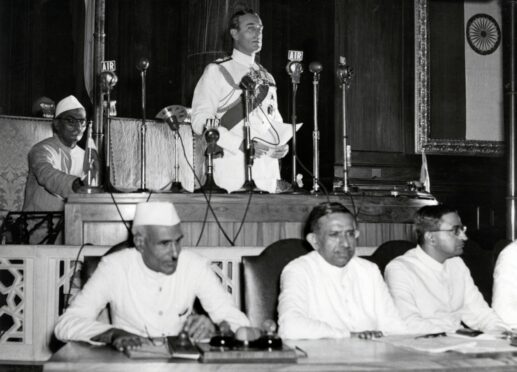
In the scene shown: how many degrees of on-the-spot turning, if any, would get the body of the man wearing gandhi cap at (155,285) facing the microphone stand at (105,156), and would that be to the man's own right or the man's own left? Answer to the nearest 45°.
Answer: approximately 180°

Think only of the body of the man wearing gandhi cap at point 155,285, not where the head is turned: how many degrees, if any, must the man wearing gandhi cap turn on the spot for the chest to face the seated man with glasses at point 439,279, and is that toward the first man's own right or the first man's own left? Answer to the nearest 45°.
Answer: approximately 90° to the first man's own left

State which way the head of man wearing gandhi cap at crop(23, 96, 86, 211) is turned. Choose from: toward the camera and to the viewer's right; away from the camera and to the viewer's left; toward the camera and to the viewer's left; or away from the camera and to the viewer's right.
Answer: toward the camera and to the viewer's right

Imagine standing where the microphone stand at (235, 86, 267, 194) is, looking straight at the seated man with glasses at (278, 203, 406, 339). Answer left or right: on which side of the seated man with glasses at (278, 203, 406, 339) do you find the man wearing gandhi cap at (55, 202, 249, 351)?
right

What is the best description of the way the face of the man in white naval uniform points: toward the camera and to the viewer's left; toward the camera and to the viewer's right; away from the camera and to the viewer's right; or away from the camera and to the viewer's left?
toward the camera and to the viewer's right

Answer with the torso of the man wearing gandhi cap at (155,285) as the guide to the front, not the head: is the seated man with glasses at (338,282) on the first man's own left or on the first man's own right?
on the first man's own left

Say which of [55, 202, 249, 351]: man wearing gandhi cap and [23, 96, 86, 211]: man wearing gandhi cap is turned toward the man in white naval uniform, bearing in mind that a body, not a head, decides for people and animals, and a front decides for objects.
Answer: [23, 96, 86, 211]: man wearing gandhi cap

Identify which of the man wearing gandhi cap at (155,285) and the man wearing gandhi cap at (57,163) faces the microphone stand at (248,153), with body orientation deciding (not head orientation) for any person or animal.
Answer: the man wearing gandhi cap at (57,163)

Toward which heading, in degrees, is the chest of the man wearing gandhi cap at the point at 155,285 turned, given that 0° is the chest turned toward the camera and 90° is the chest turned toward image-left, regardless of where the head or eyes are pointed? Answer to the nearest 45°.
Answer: approximately 0°

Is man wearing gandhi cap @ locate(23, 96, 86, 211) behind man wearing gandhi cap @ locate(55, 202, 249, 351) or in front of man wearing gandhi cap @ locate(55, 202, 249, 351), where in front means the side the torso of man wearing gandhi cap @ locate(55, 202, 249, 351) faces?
behind

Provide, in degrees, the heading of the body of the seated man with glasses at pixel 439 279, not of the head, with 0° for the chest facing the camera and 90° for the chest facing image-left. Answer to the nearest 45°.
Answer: approximately 315°
